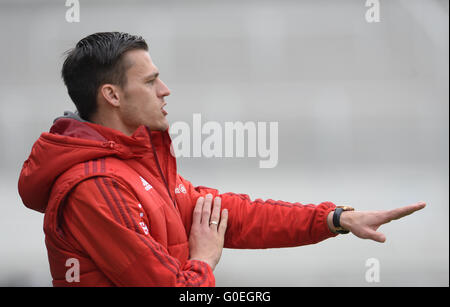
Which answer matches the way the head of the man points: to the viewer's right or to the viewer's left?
to the viewer's right

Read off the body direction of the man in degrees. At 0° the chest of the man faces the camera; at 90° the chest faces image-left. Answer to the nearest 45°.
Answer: approximately 270°
